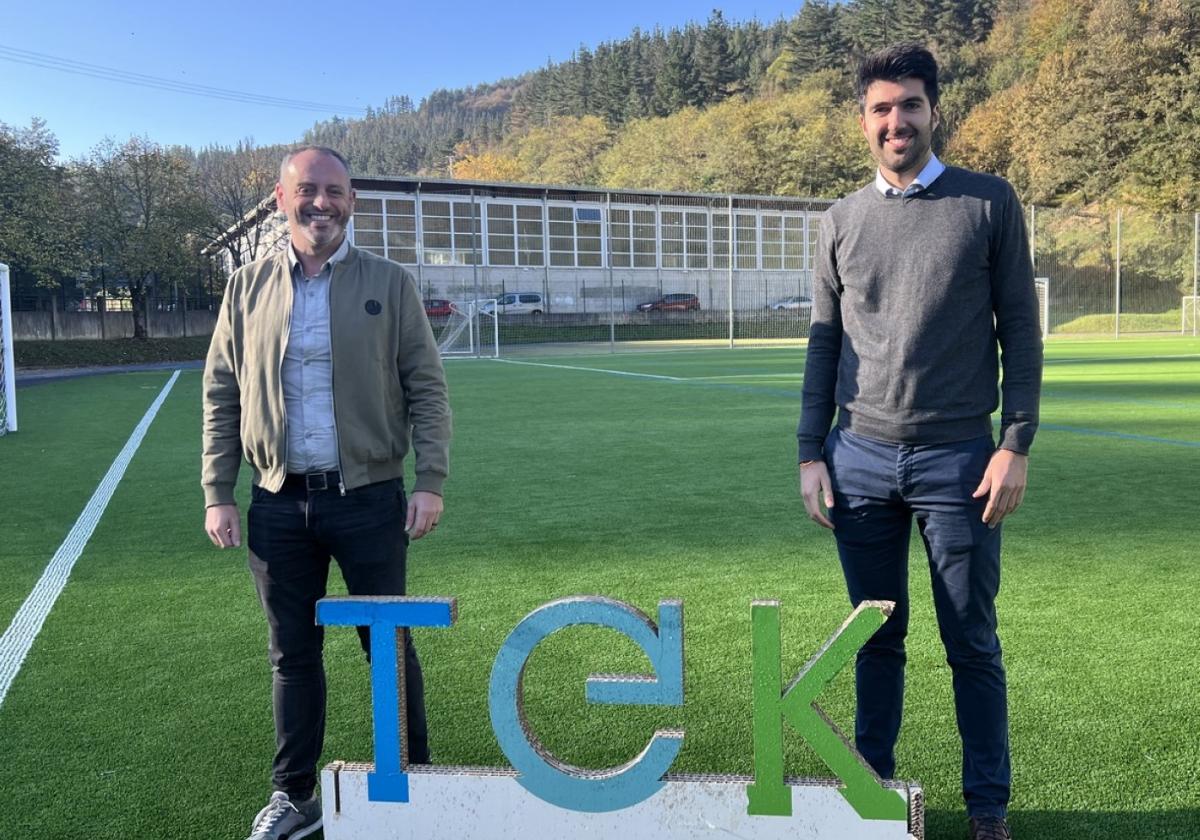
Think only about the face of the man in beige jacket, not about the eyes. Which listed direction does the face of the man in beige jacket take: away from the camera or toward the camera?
toward the camera

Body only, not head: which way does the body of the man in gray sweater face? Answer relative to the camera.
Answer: toward the camera

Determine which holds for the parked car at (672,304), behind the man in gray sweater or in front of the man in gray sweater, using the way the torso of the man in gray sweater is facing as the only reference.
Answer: behind

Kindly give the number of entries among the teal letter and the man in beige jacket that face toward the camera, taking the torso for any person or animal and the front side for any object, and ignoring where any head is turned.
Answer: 2

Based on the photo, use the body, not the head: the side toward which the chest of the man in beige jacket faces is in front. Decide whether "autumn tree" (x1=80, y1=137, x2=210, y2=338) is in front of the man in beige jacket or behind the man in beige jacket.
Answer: behind

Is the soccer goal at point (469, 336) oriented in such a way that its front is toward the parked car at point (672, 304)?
no

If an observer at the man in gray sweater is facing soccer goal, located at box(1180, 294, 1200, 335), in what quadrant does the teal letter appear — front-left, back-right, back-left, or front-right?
back-left

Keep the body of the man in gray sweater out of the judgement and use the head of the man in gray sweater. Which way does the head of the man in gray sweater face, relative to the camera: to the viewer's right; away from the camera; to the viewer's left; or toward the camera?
toward the camera

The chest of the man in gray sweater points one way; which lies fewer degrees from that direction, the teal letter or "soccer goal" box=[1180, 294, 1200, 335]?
the teal letter
